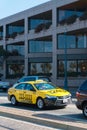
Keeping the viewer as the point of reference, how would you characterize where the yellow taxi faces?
facing the viewer and to the right of the viewer
